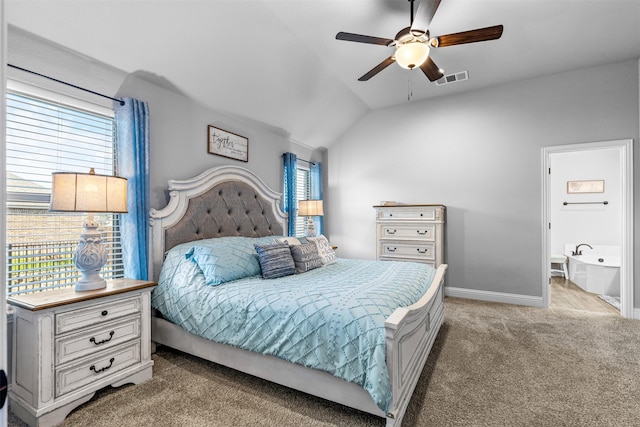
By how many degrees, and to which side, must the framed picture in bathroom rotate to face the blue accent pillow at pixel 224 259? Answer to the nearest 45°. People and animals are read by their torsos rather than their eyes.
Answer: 0° — it already faces it

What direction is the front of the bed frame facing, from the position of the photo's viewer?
facing the viewer and to the right of the viewer

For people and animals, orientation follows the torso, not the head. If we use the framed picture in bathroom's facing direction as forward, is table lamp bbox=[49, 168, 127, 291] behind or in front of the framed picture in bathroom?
in front

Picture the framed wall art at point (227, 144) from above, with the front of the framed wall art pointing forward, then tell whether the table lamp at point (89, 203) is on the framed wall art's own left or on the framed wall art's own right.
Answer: on the framed wall art's own right

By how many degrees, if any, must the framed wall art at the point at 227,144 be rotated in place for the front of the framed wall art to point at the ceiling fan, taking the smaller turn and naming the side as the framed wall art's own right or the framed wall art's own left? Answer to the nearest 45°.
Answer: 0° — it already faces it

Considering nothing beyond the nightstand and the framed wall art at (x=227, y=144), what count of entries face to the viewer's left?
0

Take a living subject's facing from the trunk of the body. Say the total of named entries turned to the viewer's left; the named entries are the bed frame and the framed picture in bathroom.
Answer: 0

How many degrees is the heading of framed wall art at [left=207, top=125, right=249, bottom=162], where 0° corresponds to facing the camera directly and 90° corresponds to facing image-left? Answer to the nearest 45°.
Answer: approximately 315°

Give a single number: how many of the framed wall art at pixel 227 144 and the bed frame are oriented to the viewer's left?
0

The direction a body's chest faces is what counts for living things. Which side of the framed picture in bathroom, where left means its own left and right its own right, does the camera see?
front
